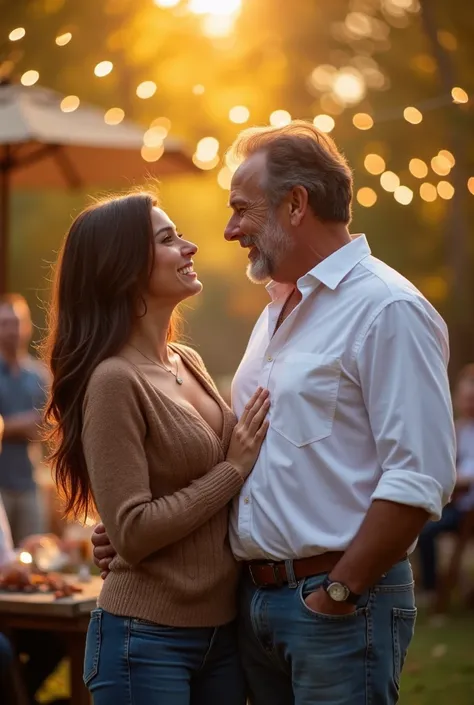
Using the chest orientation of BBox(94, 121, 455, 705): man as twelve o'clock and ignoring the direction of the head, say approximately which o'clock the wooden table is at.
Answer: The wooden table is roughly at 3 o'clock from the man.

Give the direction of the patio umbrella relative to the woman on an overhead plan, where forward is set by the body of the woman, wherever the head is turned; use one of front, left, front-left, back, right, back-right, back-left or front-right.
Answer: back-left

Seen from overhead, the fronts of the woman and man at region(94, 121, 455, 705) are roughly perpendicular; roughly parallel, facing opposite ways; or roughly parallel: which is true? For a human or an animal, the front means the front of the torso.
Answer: roughly perpendicular

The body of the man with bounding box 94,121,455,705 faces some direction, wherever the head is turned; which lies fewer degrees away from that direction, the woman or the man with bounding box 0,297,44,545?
the woman

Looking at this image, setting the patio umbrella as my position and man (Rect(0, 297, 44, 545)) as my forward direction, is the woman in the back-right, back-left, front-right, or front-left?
front-left

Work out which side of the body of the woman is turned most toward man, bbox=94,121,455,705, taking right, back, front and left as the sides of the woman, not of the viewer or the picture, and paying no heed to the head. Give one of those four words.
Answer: front

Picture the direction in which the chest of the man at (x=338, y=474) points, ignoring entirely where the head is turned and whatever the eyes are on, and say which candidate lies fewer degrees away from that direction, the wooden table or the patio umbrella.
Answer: the wooden table

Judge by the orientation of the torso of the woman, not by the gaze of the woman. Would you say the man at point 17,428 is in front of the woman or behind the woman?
behind

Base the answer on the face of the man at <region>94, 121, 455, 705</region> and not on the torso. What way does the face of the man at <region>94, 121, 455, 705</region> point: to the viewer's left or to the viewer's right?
to the viewer's left

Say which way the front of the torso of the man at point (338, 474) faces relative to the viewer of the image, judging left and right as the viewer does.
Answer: facing the viewer and to the left of the viewer

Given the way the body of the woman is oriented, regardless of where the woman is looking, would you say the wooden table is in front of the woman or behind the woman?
behind

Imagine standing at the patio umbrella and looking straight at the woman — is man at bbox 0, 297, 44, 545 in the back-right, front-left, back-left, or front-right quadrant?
front-right

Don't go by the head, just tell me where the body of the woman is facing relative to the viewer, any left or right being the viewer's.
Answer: facing the viewer and to the right of the viewer

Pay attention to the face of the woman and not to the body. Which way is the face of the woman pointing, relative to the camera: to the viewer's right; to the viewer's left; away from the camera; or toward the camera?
to the viewer's right

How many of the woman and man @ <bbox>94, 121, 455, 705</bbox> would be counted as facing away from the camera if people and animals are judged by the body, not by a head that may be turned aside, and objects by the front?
0
